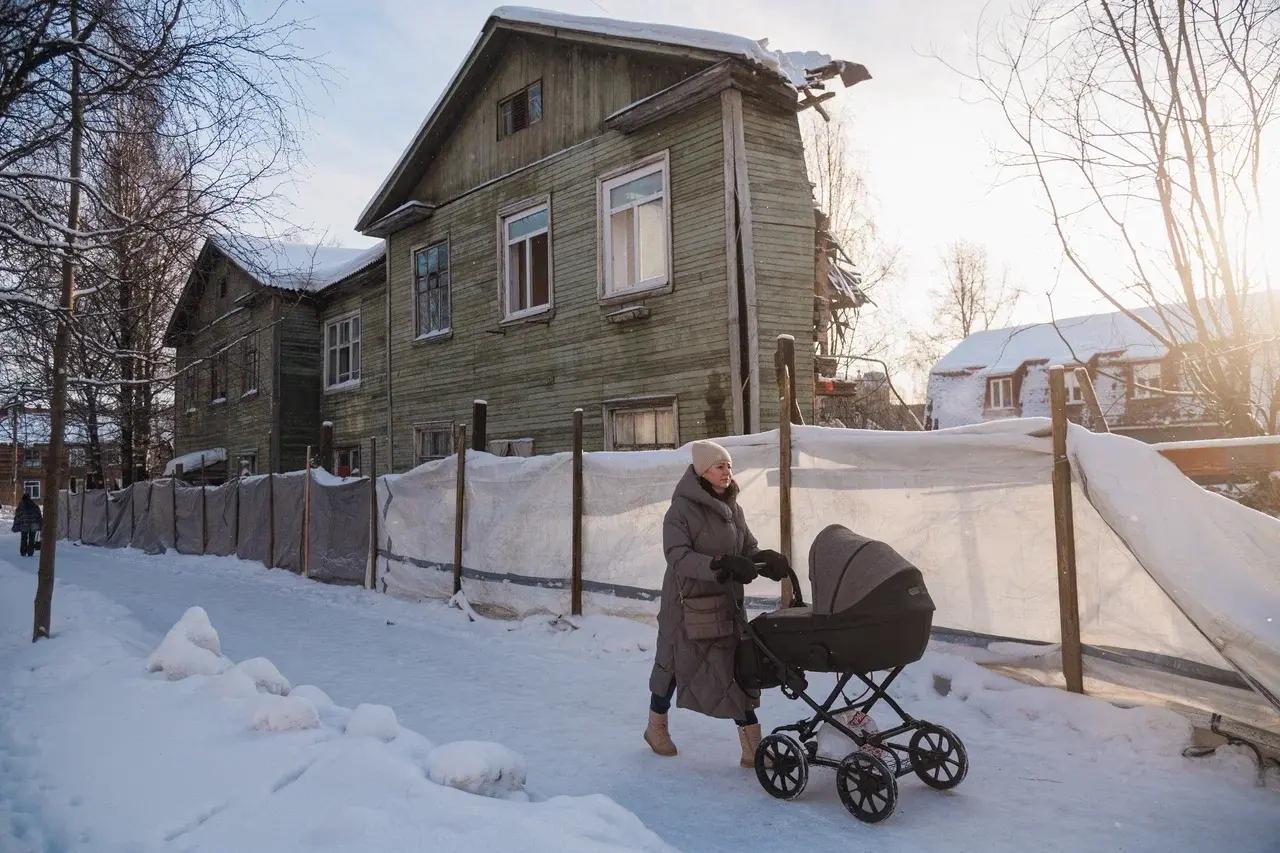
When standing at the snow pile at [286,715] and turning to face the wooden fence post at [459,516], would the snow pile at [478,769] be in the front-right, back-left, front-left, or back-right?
back-right

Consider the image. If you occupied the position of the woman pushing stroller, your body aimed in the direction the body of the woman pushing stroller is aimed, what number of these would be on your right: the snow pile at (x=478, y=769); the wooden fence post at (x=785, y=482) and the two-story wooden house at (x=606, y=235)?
1

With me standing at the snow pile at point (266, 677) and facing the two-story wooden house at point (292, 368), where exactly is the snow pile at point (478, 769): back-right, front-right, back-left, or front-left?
back-right

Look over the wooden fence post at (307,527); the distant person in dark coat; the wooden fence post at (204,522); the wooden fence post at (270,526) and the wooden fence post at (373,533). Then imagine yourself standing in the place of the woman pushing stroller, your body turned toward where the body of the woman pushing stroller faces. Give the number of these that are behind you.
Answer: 5

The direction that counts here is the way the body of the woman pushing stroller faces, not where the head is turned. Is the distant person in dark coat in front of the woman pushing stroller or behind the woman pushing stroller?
behind

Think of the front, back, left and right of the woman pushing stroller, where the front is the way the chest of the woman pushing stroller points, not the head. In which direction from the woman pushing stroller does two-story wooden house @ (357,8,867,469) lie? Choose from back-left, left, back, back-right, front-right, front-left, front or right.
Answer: back-left

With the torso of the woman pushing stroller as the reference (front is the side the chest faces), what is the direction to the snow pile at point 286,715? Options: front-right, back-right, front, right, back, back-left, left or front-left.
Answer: back-right

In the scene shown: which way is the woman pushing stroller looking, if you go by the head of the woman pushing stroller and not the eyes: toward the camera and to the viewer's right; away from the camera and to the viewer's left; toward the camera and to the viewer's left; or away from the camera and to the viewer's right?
toward the camera and to the viewer's right

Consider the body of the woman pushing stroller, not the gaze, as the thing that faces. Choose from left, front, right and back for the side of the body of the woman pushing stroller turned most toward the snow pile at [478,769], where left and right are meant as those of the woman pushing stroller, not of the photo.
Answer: right

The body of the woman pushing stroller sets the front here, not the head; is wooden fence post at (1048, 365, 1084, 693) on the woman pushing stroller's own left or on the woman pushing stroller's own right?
on the woman pushing stroller's own left

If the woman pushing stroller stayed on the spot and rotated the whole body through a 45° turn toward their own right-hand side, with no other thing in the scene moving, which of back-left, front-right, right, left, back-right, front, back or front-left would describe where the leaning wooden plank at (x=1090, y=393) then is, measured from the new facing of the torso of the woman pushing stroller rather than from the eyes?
back-left

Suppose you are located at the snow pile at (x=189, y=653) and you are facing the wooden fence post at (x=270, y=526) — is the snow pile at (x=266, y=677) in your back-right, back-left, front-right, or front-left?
back-right

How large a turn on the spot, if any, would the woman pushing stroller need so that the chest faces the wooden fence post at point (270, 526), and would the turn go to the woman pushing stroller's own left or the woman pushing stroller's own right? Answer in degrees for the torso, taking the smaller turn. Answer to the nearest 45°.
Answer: approximately 180°
